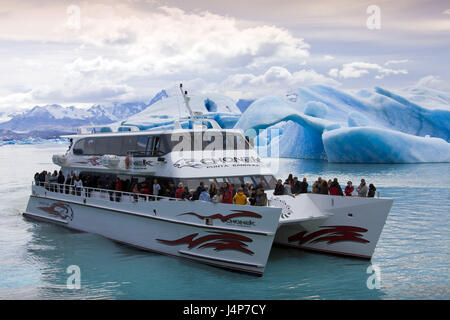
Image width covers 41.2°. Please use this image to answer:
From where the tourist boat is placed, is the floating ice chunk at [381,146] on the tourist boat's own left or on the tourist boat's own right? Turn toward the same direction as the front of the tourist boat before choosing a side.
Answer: on the tourist boat's own left
